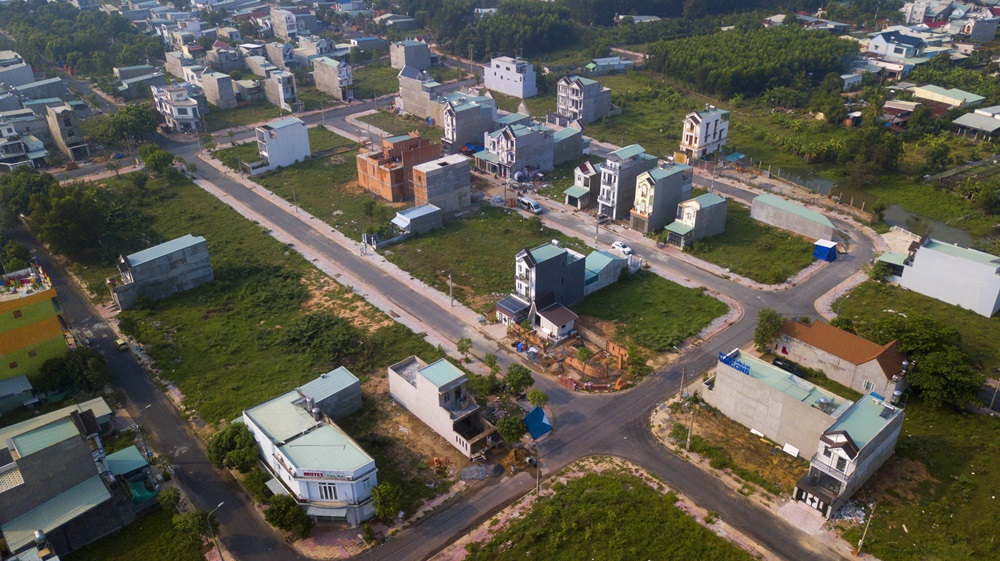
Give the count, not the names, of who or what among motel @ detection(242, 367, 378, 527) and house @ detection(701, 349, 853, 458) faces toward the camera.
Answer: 1

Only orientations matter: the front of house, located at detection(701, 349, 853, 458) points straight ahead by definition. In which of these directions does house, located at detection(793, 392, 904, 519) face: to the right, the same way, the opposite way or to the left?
to the left

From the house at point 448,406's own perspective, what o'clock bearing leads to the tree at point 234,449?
The tree is roughly at 4 o'clock from the house.

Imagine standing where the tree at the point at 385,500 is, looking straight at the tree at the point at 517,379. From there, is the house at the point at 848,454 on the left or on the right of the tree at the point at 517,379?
right

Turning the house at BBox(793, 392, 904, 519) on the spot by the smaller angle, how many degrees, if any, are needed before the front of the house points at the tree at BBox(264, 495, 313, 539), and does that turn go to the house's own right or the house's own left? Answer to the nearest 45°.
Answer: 0° — it already faces it

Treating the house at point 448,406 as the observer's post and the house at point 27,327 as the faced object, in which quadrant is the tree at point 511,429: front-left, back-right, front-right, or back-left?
back-left

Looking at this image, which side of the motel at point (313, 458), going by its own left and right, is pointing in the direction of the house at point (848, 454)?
left

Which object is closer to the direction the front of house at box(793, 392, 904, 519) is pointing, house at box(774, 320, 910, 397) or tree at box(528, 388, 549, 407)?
the tree

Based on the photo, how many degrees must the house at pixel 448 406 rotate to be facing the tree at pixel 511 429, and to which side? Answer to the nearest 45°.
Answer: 0° — it already faces it

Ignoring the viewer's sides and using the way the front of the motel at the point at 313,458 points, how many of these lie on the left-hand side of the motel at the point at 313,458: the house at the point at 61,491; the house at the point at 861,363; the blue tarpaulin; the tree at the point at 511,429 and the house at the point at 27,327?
3

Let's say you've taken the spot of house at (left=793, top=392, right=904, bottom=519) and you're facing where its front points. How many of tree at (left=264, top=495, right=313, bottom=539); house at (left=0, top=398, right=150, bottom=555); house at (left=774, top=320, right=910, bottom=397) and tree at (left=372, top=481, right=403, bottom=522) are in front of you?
3

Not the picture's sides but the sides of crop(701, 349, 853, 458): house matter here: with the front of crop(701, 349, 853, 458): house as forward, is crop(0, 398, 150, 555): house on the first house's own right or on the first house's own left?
on the first house's own left

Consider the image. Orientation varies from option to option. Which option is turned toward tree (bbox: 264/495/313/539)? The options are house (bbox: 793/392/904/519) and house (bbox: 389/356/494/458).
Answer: house (bbox: 793/392/904/519)
